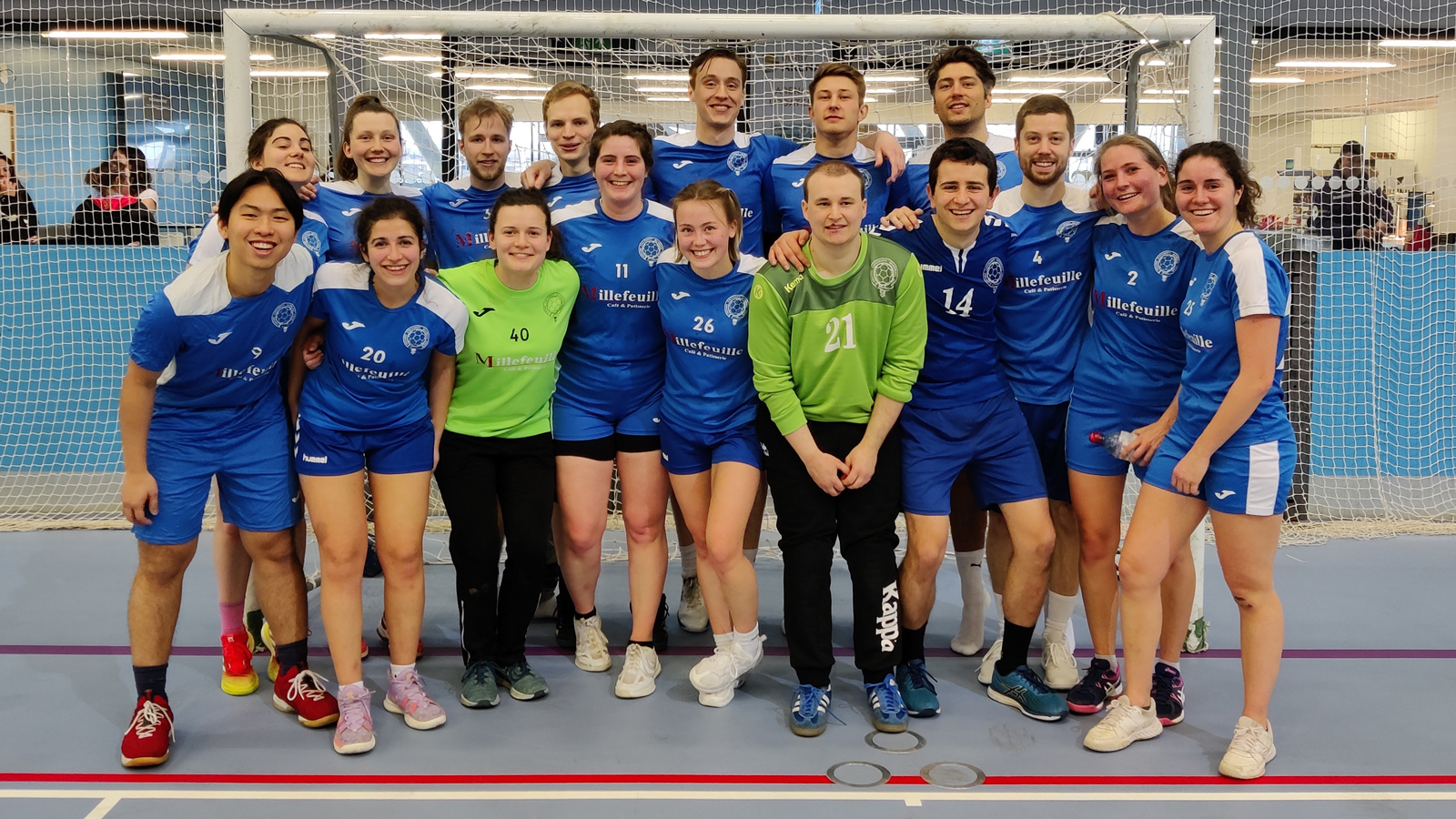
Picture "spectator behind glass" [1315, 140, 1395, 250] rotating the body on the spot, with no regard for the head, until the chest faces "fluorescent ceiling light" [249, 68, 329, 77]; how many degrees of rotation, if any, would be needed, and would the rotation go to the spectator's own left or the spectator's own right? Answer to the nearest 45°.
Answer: approximately 45° to the spectator's own right

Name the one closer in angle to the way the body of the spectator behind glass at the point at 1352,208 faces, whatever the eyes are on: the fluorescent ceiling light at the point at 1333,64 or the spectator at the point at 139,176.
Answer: the spectator
